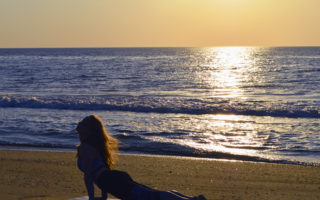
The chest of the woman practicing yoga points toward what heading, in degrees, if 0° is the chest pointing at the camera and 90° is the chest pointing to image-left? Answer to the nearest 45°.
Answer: approximately 90°
